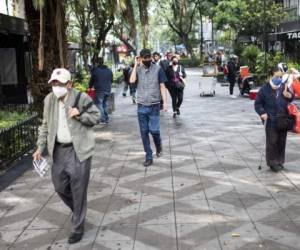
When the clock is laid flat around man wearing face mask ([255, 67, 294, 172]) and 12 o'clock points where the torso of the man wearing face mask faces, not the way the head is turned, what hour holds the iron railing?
The iron railing is roughly at 3 o'clock from the man wearing face mask.

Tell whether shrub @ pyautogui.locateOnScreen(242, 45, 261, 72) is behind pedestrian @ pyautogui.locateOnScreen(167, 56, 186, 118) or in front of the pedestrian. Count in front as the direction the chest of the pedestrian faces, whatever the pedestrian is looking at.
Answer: behind

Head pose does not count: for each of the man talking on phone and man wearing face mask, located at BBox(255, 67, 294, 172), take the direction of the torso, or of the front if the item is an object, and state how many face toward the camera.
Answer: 2

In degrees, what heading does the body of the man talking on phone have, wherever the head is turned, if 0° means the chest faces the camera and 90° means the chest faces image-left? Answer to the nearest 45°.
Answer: approximately 0°

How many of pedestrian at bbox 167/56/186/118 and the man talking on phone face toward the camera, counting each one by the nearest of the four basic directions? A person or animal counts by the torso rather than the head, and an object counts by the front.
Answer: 2

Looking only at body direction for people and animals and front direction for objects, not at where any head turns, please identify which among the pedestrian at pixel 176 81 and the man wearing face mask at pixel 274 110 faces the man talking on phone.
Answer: the pedestrian
